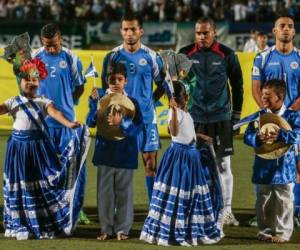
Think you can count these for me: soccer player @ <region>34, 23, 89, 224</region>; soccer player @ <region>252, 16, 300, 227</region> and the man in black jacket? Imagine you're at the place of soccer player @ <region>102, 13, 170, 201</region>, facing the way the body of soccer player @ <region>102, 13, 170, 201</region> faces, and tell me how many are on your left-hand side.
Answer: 2

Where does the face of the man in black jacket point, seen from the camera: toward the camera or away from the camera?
toward the camera

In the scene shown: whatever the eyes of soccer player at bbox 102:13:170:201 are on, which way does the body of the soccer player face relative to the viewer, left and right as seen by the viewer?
facing the viewer

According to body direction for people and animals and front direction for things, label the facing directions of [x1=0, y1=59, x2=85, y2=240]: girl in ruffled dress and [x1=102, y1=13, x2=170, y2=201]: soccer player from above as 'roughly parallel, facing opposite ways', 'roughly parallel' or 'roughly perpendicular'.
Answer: roughly parallel

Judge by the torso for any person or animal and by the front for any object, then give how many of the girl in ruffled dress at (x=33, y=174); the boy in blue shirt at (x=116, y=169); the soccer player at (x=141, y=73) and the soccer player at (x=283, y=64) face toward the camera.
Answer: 4

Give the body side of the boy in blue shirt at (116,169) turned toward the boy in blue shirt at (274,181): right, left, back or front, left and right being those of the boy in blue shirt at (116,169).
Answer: left

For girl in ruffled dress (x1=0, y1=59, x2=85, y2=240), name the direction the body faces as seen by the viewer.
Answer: toward the camera

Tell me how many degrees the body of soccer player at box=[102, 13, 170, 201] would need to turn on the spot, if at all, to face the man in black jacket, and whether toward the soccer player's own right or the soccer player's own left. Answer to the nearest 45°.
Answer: approximately 90° to the soccer player's own left
